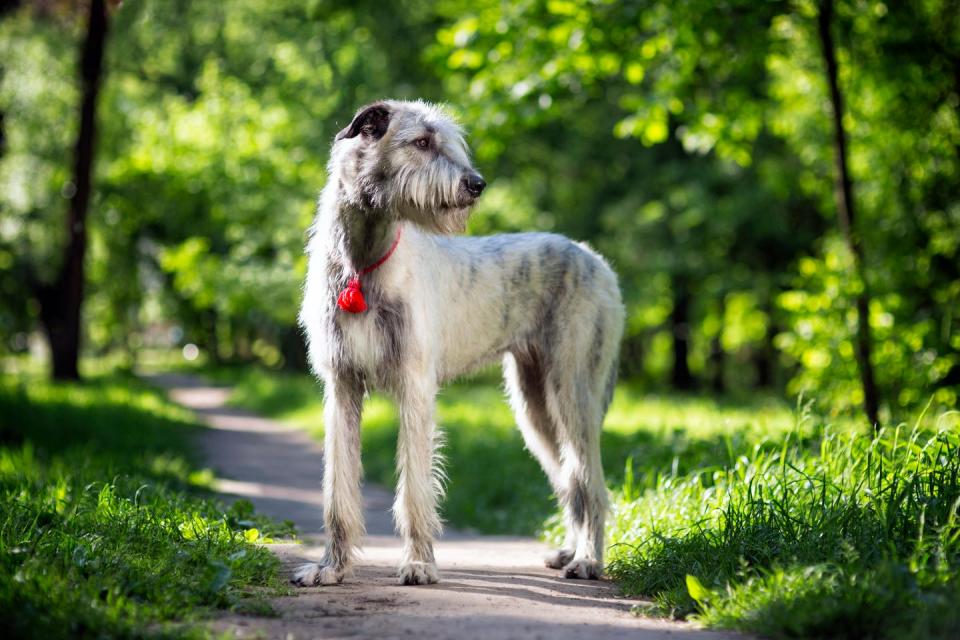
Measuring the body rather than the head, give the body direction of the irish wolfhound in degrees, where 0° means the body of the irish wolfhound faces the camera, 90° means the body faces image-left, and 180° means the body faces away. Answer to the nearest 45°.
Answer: approximately 45°

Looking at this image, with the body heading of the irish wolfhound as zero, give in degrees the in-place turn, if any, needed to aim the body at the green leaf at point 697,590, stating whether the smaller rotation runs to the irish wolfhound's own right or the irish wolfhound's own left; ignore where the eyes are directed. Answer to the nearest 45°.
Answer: approximately 90° to the irish wolfhound's own left
